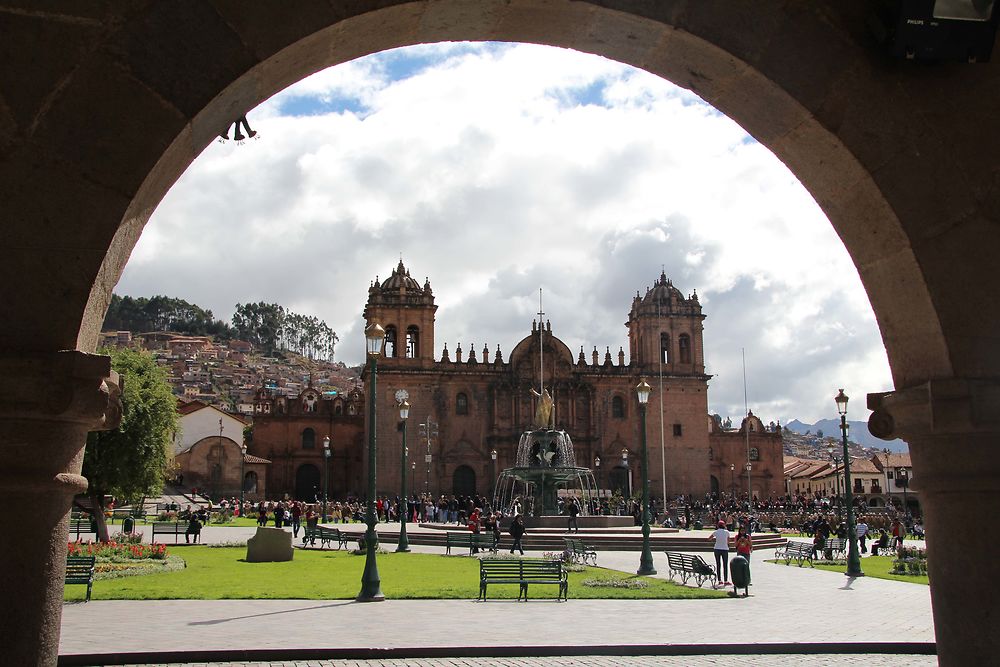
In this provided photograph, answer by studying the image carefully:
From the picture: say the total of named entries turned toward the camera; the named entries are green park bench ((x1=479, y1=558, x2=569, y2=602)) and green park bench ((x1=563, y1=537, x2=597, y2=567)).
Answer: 1

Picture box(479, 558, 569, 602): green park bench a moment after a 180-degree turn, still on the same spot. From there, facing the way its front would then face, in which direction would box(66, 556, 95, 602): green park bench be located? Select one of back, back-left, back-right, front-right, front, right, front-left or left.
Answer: left

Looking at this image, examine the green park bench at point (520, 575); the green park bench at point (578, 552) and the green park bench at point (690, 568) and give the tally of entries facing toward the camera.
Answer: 1

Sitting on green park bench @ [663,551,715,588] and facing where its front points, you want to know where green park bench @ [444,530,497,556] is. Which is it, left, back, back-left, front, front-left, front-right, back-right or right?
left

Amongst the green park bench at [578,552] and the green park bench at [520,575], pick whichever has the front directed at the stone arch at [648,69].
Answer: the green park bench at [520,575]

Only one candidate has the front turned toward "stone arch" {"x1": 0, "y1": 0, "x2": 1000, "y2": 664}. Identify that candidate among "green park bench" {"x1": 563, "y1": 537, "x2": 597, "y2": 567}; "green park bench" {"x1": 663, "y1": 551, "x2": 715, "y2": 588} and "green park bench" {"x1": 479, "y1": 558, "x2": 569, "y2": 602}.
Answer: "green park bench" {"x1": 479, "y1": 558, "x2": 569, "y2": 602}

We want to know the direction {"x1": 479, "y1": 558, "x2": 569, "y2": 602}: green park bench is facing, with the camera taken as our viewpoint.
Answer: facing the viewer

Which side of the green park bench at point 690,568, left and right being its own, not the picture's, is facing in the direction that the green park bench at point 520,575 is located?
back

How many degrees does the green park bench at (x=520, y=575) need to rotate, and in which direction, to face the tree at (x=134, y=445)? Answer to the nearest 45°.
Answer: approximately 135° to its right

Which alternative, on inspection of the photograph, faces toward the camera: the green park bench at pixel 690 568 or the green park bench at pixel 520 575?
the green park bench at pixel 520 575

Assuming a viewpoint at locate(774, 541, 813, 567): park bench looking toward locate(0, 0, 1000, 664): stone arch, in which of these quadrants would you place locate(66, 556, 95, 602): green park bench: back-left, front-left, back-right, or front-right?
front-right

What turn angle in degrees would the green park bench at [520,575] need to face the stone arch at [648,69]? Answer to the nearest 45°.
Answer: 0° — it already faces it

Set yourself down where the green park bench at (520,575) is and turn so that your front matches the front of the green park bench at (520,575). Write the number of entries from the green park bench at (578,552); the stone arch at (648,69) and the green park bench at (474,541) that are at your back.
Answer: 2

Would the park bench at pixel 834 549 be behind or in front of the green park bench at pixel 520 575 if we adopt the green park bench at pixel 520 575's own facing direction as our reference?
behind

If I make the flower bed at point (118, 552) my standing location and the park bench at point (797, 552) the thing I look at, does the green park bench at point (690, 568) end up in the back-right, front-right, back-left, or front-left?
front-right
